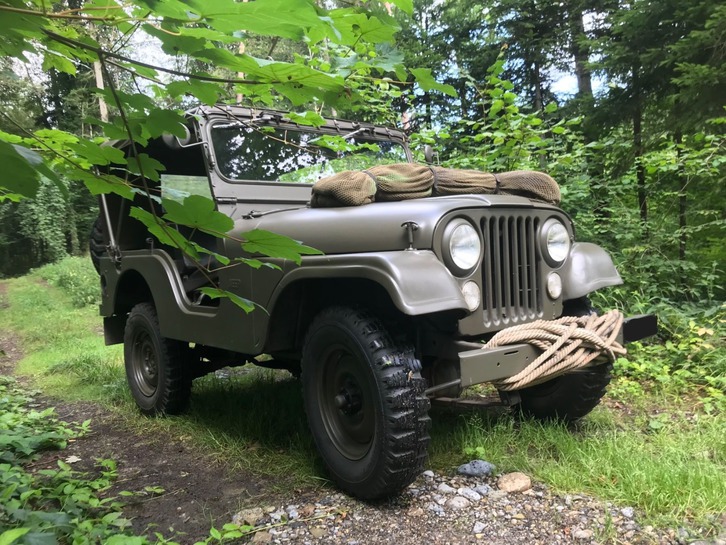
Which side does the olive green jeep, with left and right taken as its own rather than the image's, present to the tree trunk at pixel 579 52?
left

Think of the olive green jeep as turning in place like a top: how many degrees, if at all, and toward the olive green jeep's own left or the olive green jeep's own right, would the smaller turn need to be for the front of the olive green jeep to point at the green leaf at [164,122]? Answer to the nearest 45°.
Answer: approximately 90° to the olive green jeep's own right

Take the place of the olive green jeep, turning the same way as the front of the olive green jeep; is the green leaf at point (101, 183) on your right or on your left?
on your right

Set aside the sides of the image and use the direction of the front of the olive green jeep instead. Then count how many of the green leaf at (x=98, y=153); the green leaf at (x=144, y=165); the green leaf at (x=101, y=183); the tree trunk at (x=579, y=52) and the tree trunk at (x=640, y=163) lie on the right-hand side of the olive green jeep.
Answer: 3

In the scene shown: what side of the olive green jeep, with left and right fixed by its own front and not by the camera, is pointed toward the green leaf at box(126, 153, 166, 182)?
right

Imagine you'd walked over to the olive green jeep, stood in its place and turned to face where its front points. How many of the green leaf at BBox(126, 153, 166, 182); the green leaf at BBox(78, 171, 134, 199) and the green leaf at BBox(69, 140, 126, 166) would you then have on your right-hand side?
3

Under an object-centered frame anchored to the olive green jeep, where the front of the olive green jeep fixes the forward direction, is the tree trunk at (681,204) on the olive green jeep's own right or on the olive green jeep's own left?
on the olive green jeep's own left

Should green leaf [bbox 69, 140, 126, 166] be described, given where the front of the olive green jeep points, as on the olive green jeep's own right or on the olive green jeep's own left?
on the olive green jeep's own right

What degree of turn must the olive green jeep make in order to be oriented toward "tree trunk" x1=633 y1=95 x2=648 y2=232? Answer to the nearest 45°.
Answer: approximately 90° to its left

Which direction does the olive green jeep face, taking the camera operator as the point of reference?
facing the viewer and to the right of the viewer

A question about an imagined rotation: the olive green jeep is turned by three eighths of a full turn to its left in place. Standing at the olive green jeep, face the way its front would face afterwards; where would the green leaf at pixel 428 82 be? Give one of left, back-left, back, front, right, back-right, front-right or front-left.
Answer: back

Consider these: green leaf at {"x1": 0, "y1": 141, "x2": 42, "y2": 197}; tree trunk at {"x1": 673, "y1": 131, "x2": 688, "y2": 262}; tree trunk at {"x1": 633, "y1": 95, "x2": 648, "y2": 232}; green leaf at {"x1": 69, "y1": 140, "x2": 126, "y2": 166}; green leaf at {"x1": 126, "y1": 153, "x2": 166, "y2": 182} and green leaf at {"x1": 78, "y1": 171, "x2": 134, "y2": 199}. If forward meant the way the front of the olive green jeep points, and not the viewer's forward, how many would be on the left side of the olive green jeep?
2

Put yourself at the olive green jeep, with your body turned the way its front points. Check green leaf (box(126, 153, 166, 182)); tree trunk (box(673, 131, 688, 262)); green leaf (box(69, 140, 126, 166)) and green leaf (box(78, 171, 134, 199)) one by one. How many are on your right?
3
